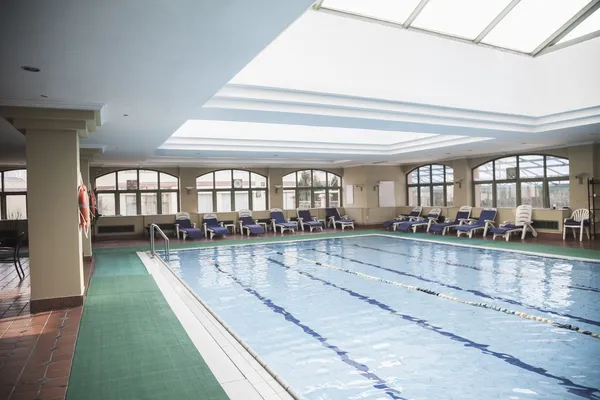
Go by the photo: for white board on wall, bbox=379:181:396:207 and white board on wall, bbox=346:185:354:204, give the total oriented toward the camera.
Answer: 2

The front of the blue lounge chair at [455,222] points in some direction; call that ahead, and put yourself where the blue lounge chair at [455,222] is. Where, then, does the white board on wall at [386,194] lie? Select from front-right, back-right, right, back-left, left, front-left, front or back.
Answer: right

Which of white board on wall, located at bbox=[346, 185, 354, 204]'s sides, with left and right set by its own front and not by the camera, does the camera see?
front

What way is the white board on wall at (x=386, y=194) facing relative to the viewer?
toward the camera

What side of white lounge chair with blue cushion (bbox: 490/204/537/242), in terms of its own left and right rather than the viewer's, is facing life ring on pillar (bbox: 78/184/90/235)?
front

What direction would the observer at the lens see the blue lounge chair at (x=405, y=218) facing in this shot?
facing the viewer and to the left of the viewer

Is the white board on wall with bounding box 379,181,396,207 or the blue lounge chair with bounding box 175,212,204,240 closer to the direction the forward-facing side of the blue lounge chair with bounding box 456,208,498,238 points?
the blue lounge chair

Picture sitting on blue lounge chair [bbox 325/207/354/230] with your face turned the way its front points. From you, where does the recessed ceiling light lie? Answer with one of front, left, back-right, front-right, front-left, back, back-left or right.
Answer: front-right

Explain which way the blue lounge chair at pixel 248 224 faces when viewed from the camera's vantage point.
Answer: facing the viewer and to the right of the viewer

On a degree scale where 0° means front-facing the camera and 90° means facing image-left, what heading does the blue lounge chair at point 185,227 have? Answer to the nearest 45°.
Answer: approximately 315°

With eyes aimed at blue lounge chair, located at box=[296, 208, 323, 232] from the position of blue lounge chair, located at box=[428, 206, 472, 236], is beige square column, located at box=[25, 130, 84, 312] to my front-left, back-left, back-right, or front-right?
front-left

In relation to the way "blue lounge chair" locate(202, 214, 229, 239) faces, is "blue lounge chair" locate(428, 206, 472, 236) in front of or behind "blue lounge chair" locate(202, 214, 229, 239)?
in front

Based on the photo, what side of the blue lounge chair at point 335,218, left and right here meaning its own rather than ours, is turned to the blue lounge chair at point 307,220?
right

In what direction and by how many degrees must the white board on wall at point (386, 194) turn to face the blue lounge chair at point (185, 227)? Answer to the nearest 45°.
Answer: approximately 45° to its right

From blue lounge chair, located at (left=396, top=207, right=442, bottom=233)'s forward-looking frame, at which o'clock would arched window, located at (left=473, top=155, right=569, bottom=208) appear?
The arched window is roughly at 8 o'clock from the blue lounge chair.
